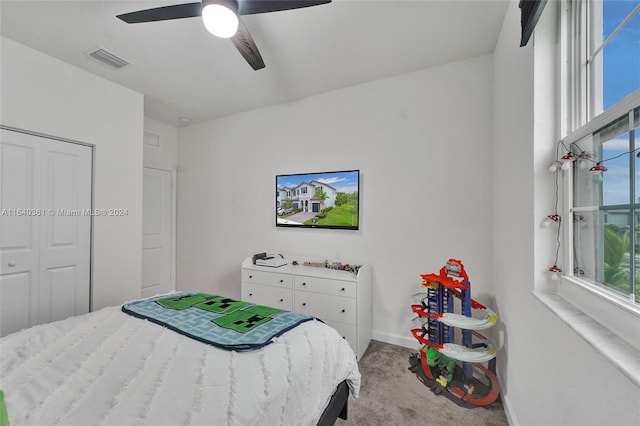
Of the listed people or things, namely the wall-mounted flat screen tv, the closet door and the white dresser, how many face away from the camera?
0

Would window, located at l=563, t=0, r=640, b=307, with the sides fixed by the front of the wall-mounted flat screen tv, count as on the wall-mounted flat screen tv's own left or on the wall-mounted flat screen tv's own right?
on the wall-mounted flat screen tv's own left

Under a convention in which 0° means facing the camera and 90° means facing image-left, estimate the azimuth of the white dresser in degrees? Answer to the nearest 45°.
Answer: approximately 45°

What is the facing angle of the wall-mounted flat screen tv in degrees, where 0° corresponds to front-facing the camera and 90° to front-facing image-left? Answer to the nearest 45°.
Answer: approximately 45°

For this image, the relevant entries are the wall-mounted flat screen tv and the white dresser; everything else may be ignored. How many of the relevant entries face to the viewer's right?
0

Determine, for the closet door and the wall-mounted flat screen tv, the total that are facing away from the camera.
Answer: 0

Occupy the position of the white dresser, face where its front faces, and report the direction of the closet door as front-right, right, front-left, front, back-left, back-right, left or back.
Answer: front-right

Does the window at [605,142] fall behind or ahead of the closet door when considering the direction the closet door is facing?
ahead

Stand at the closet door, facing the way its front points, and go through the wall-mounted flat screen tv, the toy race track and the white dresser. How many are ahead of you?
3

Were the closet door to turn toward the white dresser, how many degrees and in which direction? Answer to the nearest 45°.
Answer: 0° — it already faces it

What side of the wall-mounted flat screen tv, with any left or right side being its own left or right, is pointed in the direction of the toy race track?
left

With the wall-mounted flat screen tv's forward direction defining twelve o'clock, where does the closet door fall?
The closet door is roughly at 1 o'clock from the wall-mounted flat screen tv.

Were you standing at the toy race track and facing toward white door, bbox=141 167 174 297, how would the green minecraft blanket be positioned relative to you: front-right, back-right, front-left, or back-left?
front-left

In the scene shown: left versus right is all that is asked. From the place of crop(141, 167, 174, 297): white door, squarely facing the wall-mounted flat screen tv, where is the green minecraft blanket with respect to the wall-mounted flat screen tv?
right

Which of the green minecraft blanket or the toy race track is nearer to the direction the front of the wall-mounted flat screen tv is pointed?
the green minecraft blanket

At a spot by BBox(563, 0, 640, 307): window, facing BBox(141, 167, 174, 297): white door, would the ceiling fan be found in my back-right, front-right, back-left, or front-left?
front-left

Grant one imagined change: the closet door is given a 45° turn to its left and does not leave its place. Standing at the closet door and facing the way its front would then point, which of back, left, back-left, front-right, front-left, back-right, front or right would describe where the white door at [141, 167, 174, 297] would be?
front-left

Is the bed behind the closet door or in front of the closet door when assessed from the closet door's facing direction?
in front

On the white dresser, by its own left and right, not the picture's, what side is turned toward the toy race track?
left
